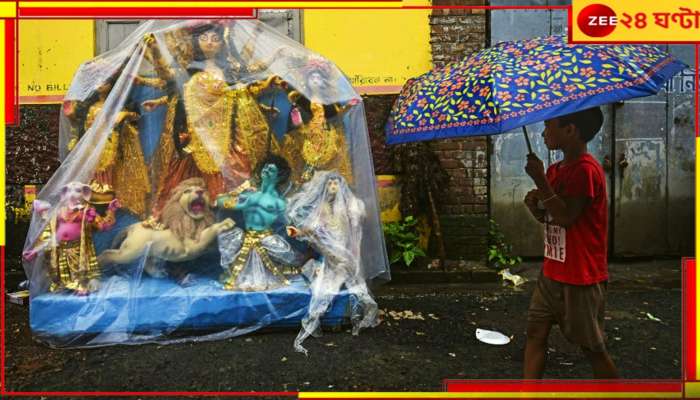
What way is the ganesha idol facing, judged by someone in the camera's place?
facing the viewer

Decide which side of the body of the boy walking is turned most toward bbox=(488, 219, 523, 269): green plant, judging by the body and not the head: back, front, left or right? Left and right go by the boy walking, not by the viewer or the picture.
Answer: right

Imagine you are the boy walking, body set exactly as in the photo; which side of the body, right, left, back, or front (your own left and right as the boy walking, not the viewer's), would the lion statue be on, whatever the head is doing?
front

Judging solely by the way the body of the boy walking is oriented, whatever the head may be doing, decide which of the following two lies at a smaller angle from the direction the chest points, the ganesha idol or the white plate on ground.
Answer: the ganesha idol

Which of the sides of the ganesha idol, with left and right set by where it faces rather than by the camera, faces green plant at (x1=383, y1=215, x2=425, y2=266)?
left

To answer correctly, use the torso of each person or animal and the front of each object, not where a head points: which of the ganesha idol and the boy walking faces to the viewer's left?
the boy walking

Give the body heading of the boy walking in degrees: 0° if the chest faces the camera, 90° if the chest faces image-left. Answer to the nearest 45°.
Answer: approximately 90°

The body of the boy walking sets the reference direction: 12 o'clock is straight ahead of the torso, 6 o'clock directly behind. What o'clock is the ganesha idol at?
The ganesha idol is roughly at 12 o'clock from the boy walking.

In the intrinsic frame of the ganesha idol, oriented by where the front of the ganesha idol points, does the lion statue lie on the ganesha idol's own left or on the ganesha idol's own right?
on the ganesha idol's own left

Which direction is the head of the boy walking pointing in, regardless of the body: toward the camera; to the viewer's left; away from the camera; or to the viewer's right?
to the viewer's left

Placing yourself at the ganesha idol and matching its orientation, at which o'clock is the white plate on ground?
The white plate on ground is roughly at 10 o'clock from the ganesha idol.

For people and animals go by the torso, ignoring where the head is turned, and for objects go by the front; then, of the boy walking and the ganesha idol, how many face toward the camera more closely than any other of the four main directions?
1

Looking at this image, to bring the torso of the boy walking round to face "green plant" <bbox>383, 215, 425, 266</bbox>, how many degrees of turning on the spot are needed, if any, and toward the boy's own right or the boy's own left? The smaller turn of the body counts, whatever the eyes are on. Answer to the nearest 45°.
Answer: approximately 45° to the boy's own right
